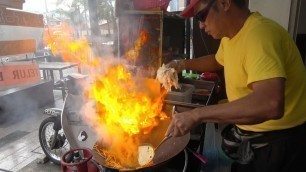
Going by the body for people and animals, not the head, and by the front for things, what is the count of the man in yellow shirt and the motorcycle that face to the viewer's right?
0

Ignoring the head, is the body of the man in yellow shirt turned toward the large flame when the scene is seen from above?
yes

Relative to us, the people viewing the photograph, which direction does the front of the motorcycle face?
facing the viewer and to the left of the viewer

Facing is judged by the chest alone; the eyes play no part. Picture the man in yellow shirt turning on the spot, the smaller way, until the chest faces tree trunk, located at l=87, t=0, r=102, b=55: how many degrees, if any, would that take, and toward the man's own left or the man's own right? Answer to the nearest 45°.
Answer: approximately 45° to the man's own right

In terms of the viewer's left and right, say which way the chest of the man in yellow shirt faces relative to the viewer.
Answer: facing to the left of the viewer

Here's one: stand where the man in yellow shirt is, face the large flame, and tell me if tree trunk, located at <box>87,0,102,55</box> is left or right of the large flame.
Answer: right

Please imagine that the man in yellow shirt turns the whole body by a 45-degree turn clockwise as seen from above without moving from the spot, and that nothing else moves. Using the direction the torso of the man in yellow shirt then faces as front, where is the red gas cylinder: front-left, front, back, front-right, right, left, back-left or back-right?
front-left

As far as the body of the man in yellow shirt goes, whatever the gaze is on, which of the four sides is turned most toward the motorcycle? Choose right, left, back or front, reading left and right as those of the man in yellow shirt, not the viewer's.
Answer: front

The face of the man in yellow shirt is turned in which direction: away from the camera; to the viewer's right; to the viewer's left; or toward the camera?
to the viewer's left
